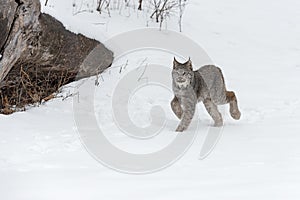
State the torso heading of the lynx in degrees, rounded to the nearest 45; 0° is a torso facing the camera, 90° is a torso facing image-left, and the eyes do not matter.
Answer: approximately 45°

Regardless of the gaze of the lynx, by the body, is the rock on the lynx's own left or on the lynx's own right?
on the lynx's own right
